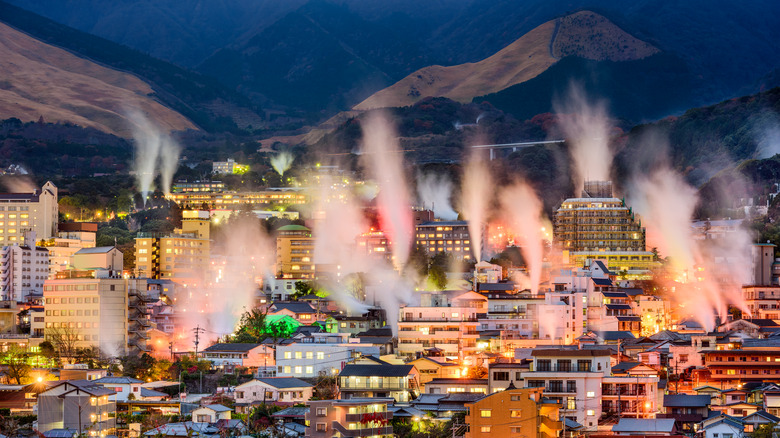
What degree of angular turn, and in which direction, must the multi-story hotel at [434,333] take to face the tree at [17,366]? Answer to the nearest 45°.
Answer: approximately 90° to its right

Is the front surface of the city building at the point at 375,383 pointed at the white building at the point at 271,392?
no

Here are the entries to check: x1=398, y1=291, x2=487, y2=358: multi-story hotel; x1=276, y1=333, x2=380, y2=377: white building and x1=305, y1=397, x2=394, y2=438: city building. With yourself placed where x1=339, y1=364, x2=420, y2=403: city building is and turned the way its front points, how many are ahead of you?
1

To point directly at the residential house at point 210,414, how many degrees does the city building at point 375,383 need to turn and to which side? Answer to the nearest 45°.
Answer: approximately 45° to its right

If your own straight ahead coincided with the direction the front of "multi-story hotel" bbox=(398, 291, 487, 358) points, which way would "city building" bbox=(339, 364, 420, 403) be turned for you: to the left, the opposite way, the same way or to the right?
the same way

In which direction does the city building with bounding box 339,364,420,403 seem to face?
toward the camera

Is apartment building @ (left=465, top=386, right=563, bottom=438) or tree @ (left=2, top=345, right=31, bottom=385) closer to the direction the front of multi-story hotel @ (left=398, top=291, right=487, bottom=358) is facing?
the apartment building

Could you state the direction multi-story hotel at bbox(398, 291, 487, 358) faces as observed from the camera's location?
facing the viewer

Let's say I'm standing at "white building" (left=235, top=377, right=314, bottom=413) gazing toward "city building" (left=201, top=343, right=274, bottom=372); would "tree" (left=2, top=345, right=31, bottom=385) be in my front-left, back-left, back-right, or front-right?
front-left

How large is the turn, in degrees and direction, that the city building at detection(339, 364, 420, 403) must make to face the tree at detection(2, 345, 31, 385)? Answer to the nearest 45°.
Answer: approximately 135° to its right

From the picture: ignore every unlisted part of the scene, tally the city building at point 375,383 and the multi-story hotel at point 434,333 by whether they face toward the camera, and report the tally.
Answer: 2

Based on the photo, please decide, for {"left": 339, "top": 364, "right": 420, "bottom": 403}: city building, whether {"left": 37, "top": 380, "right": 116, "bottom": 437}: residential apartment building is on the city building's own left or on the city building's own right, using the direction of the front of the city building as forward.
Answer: on the city building's own right

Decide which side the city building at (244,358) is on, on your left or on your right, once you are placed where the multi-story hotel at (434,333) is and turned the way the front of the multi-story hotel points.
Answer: on your right

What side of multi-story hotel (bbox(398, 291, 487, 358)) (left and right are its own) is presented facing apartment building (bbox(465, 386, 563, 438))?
front
